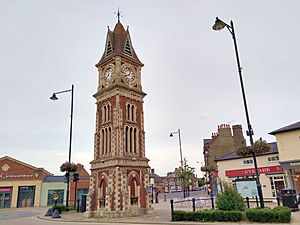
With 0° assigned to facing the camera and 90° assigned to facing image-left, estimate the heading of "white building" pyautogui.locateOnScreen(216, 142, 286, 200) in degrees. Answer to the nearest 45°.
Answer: approximately 45°

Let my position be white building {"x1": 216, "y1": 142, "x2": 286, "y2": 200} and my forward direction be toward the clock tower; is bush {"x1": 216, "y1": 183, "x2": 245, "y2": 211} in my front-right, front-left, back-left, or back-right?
front-left

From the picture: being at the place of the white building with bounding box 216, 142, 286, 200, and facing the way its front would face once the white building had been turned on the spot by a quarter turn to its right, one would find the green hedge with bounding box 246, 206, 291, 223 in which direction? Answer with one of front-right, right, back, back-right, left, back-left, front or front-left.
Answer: back-left

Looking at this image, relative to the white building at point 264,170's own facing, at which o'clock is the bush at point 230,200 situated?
The bush is roughly at 11 o'clock from the white building.

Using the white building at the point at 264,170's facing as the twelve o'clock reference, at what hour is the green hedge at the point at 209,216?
The green hedge is roughly at 11 o'clock from the white building.

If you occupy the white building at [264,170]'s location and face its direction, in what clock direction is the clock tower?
The clock tower is roughly at 12 o'clock from the white building.
